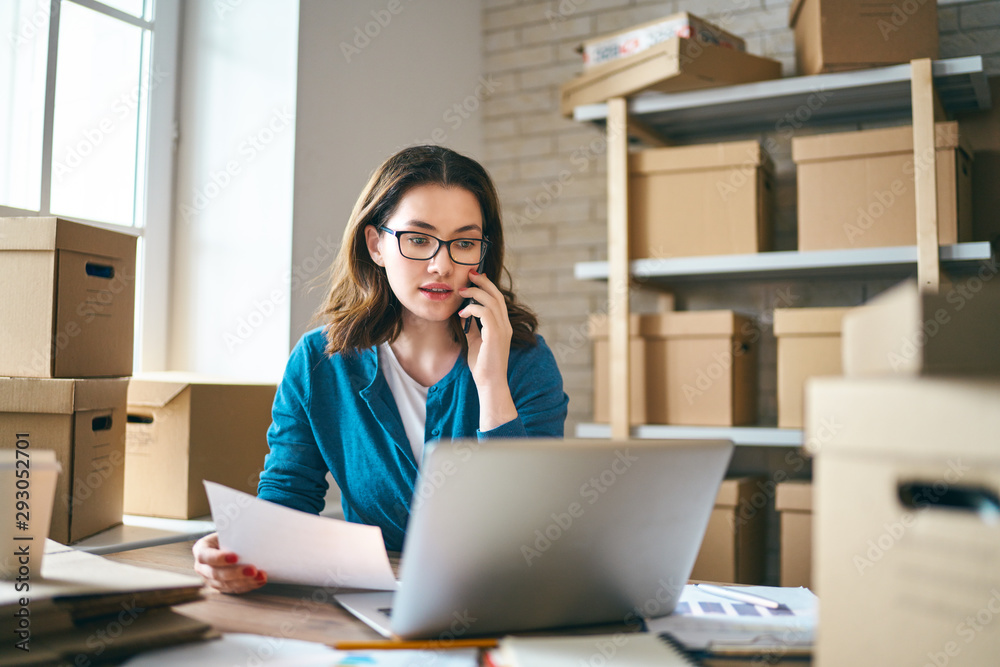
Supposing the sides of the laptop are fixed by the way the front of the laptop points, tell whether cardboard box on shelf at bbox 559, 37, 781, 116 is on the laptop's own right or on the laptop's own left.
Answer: on the laptop's own right

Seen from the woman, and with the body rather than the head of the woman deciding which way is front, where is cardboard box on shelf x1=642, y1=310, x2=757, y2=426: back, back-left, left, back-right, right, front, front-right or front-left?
back-left

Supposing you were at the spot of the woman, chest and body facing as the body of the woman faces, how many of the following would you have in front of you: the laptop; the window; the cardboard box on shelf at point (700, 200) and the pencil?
2

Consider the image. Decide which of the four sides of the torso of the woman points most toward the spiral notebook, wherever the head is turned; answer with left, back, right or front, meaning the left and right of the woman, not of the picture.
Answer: front

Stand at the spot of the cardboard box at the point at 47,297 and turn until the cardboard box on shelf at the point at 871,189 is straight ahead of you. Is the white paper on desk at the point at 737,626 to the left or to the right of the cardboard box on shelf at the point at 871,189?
right

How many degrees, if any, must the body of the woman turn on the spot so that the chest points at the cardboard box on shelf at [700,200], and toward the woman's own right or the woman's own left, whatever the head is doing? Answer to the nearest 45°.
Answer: approximately 135° to the woman's own left

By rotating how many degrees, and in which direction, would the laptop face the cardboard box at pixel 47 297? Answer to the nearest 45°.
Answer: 0° — it already faces it

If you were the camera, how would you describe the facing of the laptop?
facing away from the viewer and to the left of the viewer

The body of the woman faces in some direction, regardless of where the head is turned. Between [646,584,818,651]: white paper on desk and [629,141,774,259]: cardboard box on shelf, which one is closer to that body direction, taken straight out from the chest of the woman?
the white paper on desk

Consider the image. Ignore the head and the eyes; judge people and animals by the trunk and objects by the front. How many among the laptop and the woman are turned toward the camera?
1

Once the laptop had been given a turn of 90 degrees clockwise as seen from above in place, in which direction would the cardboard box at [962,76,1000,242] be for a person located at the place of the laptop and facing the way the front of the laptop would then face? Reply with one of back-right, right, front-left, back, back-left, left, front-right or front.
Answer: front

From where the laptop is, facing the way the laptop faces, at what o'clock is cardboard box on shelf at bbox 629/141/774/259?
The cardboard box on shelf is roughly at 2 o'clock from the laptop.

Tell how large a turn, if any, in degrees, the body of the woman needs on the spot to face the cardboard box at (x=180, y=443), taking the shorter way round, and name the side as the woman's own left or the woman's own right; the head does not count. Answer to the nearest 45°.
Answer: approximately 135° to the woman's own right
